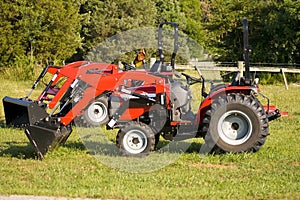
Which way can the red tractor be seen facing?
to the viewer's left
